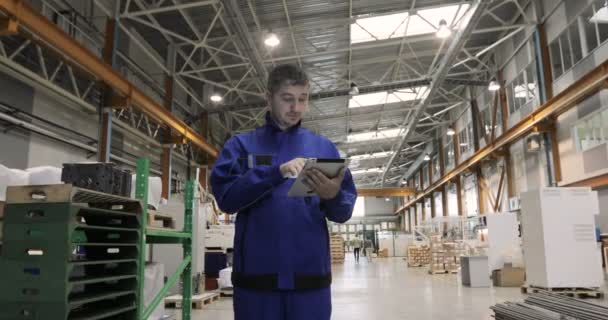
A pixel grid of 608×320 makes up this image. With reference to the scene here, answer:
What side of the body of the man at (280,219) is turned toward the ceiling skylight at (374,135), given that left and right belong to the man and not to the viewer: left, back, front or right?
back

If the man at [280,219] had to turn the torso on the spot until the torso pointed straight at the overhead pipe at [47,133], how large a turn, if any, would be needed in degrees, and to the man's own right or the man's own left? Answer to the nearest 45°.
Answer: approximately 135° to the man's own right

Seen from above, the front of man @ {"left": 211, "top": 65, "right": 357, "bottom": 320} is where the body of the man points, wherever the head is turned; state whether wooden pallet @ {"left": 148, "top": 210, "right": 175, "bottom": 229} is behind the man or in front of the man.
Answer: behind

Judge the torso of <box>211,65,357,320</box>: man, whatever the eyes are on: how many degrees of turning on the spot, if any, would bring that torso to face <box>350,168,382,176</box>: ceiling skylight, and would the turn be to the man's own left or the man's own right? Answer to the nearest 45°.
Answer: approximately 180°

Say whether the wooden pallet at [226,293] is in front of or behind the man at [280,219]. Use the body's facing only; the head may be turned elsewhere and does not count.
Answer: behind

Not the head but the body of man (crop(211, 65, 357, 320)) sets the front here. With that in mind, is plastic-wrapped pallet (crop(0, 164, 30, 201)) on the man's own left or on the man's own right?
on the man's own right

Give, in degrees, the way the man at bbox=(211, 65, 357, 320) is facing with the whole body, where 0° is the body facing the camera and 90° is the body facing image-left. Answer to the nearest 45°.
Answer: approximately 0°

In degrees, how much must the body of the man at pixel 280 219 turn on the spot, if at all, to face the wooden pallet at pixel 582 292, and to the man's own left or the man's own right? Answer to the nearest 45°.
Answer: approximately 135° to the man's own left

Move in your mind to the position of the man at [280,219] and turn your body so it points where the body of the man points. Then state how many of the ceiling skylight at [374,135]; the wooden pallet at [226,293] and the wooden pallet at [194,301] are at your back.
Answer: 3

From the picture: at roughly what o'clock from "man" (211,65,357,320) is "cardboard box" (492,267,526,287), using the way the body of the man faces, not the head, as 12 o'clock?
The cardboard box is roughly at 7 o'clock from the man.

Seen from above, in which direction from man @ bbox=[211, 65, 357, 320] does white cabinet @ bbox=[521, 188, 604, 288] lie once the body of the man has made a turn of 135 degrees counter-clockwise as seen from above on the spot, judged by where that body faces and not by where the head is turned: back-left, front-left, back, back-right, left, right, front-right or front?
front
